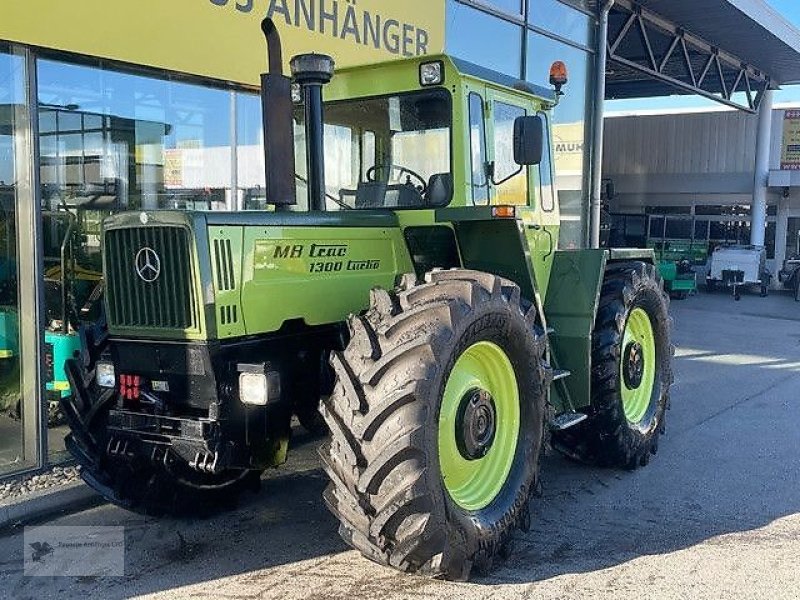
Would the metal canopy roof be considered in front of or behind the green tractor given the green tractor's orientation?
behind

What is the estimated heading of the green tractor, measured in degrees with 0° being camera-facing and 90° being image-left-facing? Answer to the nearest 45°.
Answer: approximately 45°
